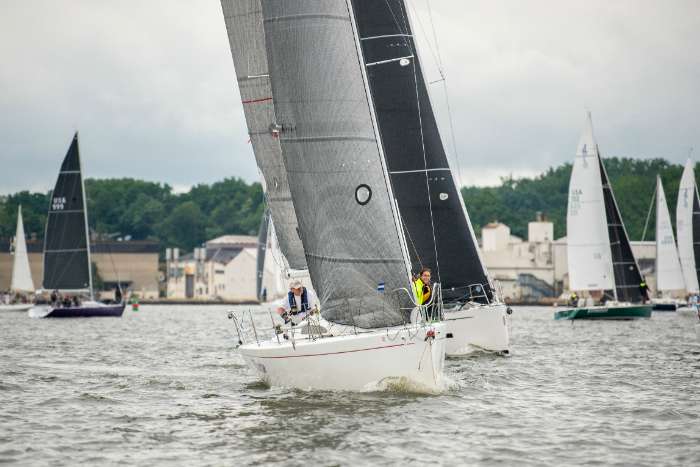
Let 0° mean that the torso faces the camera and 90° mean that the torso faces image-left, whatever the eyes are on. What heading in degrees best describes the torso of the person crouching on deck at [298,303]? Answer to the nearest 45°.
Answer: approximately 0°

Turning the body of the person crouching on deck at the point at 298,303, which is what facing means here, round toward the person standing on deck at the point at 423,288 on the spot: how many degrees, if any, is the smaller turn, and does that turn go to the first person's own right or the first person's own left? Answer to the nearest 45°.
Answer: approximately 45° to the first person's own left
